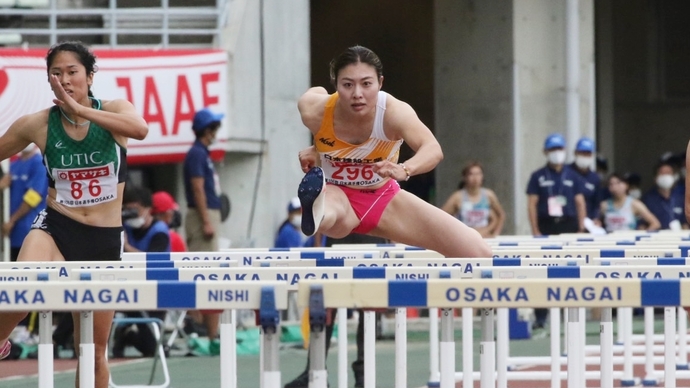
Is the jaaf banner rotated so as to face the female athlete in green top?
yes

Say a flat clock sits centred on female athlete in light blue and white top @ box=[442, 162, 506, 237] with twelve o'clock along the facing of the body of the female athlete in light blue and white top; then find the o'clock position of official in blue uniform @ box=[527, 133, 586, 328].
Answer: The official in blue uniform is roughly at 8 o'clock from the female athlete in light blue and white top.

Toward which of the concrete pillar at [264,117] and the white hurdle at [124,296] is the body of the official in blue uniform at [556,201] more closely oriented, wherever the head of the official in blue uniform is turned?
the white hurdle

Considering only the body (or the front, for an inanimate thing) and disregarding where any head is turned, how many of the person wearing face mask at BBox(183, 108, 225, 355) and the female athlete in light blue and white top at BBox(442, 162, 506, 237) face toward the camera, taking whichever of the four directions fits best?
1

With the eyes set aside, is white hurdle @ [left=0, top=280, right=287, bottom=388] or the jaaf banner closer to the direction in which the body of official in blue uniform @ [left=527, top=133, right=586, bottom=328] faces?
the white hurdle

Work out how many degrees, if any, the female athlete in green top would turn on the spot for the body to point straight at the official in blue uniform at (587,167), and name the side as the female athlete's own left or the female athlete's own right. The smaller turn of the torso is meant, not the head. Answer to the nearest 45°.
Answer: approximately 135° to the female athlete's own left
